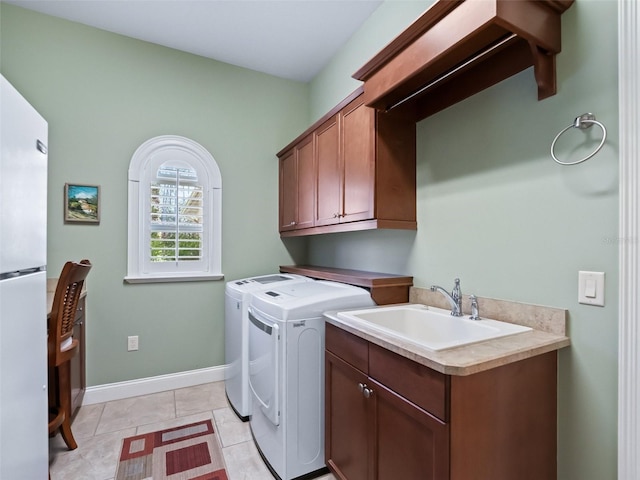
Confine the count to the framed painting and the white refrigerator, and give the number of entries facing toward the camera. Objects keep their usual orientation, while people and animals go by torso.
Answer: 1

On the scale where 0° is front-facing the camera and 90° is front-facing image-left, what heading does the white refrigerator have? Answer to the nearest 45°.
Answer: approximately 270°

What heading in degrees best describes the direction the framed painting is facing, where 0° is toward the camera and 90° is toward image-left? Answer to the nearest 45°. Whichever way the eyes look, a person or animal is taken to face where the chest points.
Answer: approximately 0°

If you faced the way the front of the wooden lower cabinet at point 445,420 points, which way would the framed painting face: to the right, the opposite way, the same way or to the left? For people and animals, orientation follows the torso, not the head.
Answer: to the left

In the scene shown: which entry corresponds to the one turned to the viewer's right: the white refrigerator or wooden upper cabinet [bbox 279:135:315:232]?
the white refrigerator

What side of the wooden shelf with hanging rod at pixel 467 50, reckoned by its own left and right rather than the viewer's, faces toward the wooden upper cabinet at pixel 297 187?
right

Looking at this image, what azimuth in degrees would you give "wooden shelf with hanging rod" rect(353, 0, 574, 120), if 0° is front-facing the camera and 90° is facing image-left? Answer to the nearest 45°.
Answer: approximately 45°

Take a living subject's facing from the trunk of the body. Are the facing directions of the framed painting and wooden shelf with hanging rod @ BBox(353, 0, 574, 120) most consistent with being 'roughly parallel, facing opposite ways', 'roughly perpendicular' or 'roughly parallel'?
roughly perpendicular

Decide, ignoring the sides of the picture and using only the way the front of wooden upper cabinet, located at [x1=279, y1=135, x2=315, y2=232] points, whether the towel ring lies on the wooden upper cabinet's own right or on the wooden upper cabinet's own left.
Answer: on the wooden upper cabinet's own left

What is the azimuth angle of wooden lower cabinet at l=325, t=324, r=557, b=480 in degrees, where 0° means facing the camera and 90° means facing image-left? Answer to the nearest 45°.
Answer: approximately 45°
